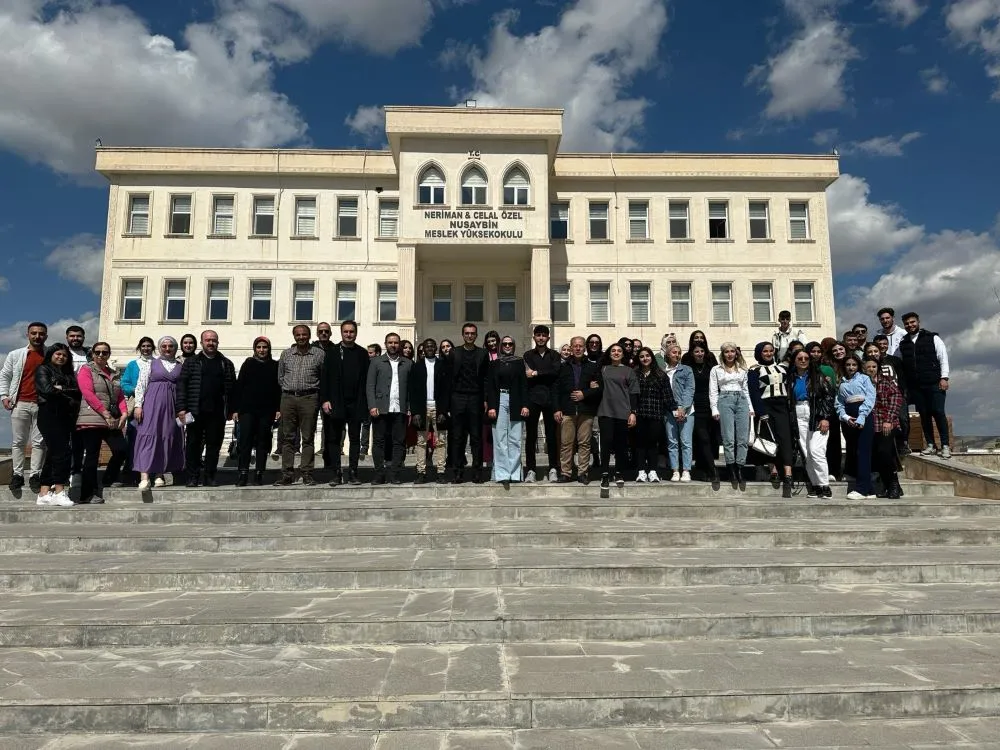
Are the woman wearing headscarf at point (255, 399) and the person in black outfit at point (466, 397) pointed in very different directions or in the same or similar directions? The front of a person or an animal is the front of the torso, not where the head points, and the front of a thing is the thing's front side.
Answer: same or similar directions

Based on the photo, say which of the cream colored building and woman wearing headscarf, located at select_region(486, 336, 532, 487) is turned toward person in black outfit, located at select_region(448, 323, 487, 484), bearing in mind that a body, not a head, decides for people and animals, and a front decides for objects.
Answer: the cream colored building

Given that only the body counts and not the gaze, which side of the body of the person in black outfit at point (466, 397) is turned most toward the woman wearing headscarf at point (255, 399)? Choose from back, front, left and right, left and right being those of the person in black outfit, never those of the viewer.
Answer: right

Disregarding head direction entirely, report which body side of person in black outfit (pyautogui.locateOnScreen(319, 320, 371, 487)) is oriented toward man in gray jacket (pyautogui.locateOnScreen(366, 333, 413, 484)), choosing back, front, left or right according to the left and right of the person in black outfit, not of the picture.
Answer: left

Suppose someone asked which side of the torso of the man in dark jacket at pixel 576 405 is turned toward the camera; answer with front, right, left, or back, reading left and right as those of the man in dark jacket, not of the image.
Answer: front

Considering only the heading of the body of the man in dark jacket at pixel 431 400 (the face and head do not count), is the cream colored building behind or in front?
behind

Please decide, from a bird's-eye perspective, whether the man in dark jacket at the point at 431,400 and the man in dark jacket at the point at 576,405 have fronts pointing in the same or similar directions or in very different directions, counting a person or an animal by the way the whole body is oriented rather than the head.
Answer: same or similar directions

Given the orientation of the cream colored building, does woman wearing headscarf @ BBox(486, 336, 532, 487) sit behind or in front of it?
in front

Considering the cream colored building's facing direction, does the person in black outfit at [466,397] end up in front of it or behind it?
in front

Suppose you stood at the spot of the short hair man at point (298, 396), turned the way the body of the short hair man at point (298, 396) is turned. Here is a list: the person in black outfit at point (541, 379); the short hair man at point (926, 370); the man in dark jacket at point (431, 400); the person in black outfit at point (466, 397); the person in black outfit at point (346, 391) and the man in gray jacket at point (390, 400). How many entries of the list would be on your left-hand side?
6

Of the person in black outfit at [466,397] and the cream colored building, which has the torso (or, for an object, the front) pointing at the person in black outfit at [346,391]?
the cream colored building

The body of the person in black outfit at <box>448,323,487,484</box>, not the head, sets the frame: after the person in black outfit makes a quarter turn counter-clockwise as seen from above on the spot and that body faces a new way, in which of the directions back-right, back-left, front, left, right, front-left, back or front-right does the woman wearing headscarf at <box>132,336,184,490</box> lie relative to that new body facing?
back

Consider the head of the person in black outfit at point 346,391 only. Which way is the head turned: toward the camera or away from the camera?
toward the camera

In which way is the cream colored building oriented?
toward the camera

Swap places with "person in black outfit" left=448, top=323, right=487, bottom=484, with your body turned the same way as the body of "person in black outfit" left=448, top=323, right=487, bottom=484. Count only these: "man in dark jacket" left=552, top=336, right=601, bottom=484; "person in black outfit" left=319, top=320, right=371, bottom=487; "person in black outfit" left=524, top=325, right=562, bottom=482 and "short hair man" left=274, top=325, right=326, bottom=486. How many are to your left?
2

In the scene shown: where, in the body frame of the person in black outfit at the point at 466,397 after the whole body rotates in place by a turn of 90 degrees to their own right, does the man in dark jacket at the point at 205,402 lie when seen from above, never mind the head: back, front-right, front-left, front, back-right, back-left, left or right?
front

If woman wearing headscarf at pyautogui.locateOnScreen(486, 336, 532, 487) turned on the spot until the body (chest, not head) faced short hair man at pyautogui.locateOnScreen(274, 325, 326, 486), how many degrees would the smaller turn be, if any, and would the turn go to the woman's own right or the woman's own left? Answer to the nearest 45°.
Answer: approximately 90° to the woman's own right

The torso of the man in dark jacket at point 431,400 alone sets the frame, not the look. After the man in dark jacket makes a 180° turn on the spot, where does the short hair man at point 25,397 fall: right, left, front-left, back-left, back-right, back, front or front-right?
left
